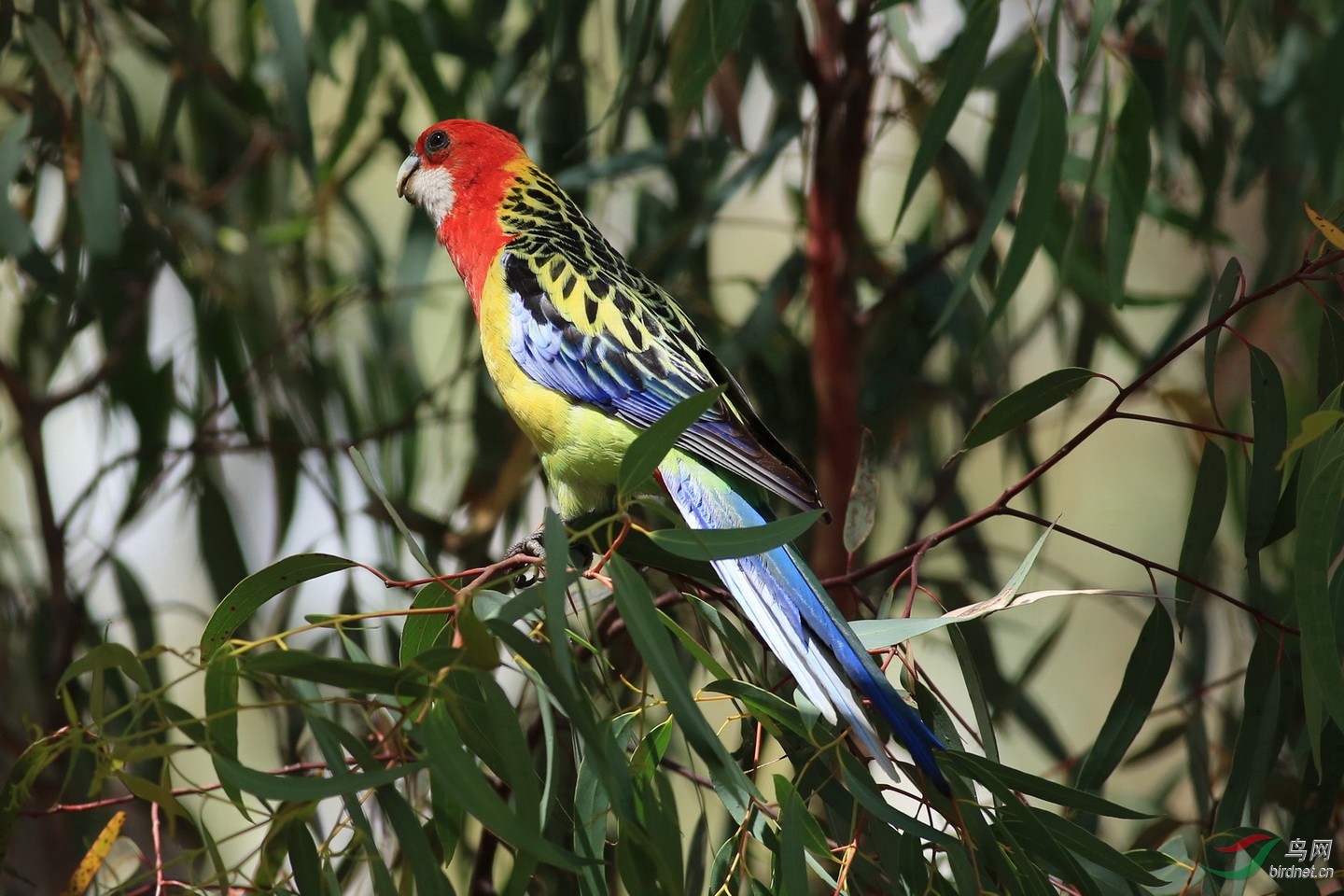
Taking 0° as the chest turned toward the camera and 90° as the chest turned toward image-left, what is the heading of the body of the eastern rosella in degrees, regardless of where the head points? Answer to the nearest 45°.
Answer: approximately 90°

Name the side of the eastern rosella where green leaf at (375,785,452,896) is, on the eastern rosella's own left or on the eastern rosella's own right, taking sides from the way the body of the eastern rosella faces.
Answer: on the eastern rosella's own left
